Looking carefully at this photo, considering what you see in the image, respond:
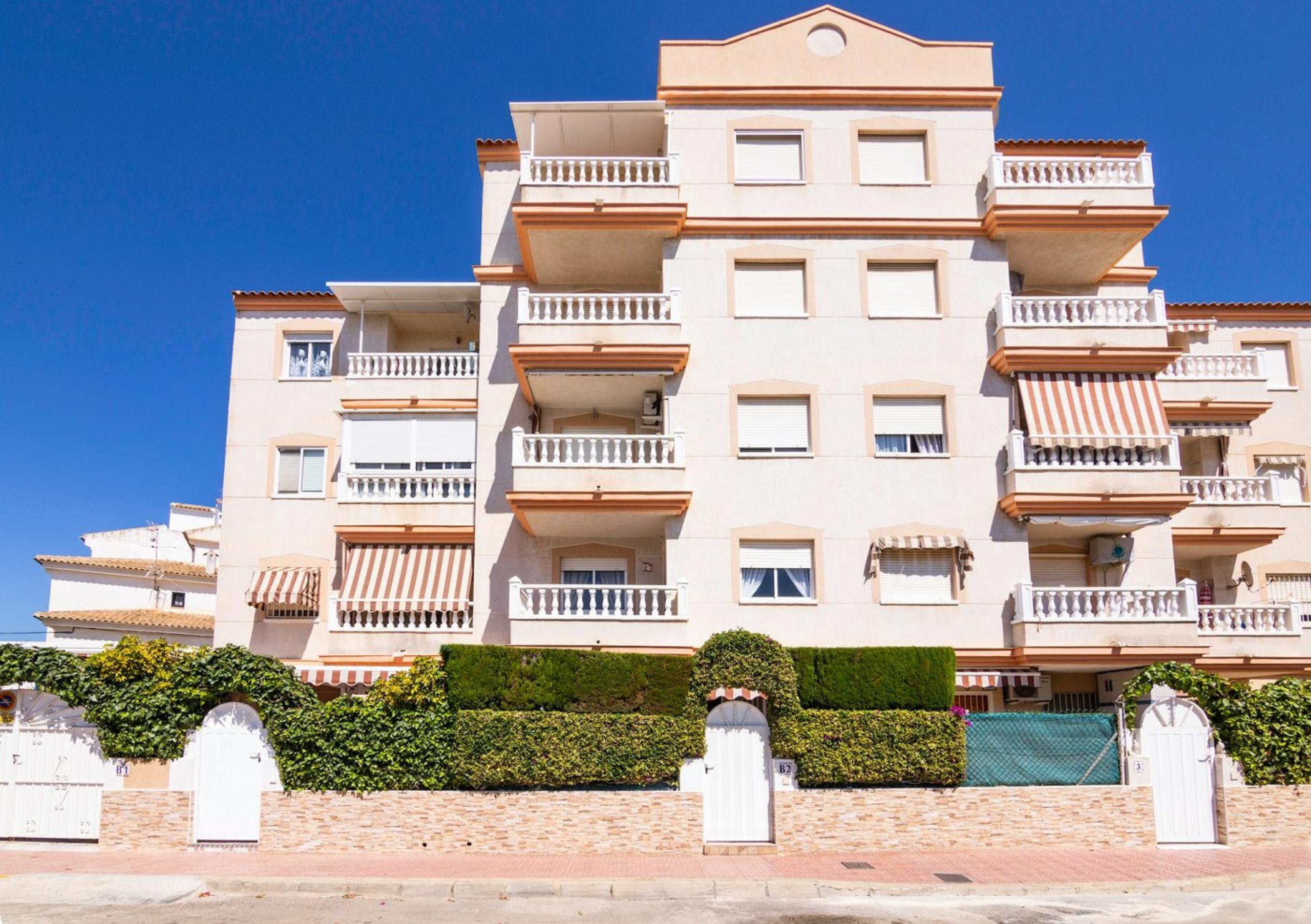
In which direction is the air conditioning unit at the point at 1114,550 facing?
toward the camera

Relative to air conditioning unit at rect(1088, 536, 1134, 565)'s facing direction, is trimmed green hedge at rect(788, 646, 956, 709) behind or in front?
in front

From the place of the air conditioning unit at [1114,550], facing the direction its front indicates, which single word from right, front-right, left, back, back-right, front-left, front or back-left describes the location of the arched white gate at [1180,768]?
front

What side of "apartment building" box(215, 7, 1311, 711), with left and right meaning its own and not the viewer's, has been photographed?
front

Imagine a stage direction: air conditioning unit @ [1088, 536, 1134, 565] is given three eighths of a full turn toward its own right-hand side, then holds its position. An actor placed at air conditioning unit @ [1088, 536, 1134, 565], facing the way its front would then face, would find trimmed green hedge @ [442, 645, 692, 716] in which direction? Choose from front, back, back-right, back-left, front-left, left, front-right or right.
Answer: left

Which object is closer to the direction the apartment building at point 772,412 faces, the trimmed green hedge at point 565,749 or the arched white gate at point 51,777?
the trimmed green hedge

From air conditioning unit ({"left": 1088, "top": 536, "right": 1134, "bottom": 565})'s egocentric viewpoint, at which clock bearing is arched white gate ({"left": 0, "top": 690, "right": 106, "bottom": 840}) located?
The arched white gate is roughly at 2 o'clock from the air conditioning unit.

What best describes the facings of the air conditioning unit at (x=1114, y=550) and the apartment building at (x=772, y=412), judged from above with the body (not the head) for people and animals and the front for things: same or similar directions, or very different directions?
same or similar directions

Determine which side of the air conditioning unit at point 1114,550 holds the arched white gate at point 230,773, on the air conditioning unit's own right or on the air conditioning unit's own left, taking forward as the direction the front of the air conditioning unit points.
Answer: on the air conditioning unit's own right

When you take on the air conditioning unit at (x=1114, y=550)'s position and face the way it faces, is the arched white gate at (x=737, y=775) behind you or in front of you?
in front

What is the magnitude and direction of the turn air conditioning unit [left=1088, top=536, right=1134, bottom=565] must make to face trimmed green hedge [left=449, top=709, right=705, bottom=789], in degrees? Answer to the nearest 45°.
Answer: approximately 45° to its right
